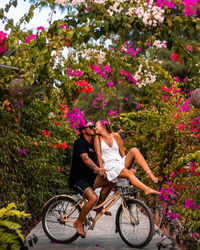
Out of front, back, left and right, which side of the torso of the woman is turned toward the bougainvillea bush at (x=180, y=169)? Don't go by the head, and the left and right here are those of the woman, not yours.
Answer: left

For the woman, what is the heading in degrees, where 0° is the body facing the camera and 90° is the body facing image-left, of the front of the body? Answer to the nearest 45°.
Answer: approximately 315°
